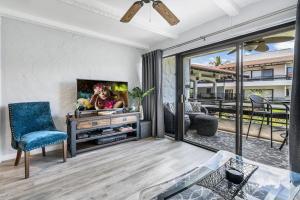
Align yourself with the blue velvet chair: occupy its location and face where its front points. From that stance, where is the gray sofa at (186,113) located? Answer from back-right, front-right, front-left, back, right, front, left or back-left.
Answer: front-left

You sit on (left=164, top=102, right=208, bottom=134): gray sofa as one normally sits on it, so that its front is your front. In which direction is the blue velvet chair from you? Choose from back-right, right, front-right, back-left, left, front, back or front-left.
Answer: right

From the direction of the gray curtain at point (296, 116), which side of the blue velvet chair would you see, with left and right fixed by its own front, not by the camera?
front

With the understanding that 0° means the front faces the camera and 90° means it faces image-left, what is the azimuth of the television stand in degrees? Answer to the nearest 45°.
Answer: approximately 315°

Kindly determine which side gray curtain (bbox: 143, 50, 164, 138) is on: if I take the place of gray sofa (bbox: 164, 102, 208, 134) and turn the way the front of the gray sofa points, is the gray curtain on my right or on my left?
on my right

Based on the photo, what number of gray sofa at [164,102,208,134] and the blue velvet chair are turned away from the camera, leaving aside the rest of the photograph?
0

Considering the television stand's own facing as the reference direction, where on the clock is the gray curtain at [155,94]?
The gray curtain is roughly at 10 o'clock from the television stand.

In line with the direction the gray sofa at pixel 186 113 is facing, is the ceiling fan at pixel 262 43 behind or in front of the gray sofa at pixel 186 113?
in front

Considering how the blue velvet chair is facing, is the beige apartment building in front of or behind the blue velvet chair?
in front

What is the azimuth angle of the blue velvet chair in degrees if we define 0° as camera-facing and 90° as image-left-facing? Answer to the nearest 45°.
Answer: approximately 315°

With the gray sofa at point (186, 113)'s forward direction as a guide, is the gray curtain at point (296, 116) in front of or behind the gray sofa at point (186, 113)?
in front

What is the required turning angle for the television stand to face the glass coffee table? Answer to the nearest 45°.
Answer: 0° — it already faces it

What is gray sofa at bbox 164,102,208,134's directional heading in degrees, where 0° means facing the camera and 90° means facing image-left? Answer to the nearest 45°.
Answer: approximately 315°
